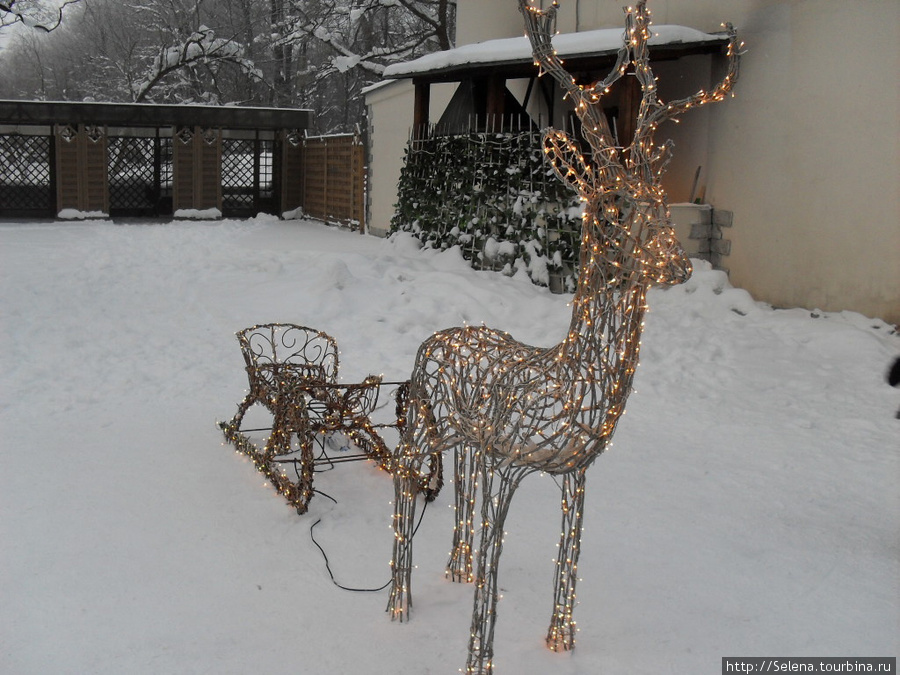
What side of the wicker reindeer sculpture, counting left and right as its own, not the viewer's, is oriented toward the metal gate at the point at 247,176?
back

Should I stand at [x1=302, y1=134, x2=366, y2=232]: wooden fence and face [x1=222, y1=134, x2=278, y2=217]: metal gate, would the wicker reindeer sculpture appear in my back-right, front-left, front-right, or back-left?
back-left

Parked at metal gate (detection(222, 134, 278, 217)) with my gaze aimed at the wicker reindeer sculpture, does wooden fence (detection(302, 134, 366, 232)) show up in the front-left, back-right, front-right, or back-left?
front-left

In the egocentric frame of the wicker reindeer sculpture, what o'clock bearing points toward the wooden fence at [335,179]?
The wooden fence is roughly at 7 o'clock from the wicker reindeer sculpture.

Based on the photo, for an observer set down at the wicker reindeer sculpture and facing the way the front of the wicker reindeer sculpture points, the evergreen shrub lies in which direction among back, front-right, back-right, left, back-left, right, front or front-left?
back-left

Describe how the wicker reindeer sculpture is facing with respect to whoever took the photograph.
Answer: facing the viewer and to the right of the viewer
